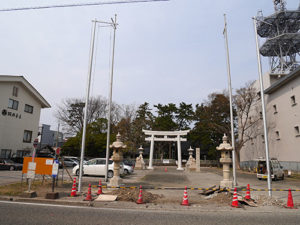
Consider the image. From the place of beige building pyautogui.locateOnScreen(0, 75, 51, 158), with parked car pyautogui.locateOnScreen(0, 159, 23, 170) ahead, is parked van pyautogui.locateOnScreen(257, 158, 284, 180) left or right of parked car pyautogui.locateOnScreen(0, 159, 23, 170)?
left

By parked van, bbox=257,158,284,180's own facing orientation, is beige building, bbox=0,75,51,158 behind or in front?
behind
